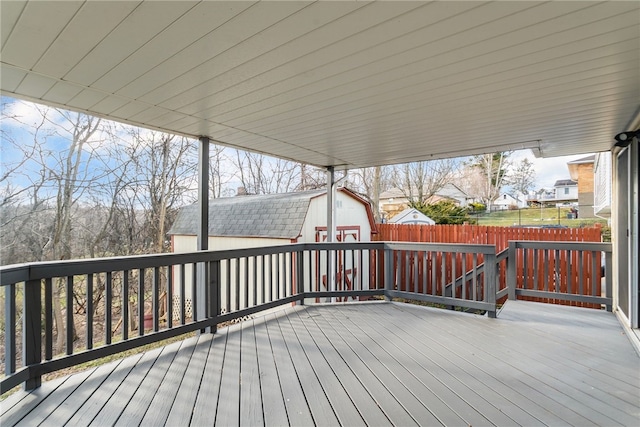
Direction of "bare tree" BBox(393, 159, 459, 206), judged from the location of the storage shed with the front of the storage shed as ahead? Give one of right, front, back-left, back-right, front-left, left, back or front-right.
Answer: left

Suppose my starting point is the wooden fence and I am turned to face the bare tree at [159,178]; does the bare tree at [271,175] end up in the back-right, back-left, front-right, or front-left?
front-right

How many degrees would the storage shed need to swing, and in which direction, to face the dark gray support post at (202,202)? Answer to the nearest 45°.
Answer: approximately 45° to its right

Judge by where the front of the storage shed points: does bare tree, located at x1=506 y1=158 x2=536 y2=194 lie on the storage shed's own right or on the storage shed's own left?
on the storage shed's own left

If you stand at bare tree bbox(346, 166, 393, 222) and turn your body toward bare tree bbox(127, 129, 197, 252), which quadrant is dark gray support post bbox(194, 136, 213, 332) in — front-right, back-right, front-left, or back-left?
front-left

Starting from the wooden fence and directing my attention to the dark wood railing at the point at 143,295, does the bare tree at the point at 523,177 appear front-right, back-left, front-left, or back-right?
back-right

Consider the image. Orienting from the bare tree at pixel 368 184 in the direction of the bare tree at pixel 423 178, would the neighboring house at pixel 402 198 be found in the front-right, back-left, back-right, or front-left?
front-left

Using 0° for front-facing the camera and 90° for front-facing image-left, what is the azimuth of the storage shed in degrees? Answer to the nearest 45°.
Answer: approximately 315°

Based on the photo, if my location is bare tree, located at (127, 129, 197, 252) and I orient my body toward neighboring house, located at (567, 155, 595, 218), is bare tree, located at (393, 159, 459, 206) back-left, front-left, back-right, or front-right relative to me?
front-left
